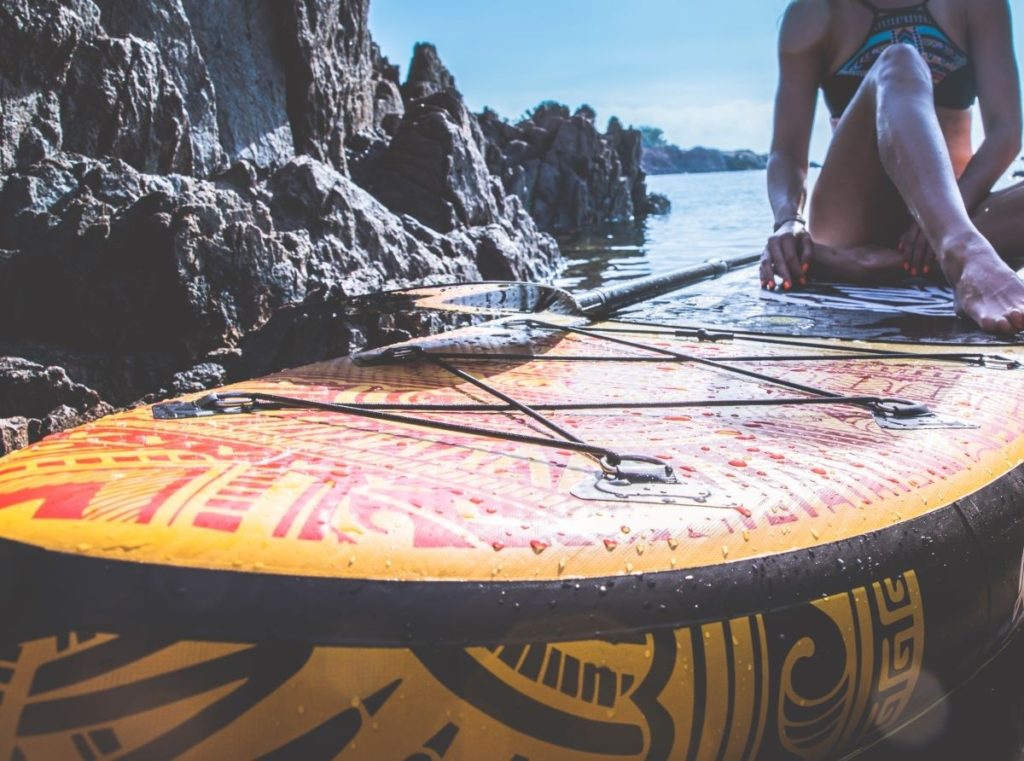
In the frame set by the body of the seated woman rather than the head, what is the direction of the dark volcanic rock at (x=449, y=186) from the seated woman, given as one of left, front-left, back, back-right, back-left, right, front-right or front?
back-right

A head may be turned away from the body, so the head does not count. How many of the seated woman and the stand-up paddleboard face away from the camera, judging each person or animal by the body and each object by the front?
0

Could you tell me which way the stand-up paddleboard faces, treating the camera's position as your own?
facing the viewer and to the left of the viewer

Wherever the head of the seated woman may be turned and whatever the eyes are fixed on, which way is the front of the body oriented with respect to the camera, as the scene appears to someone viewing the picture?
toward the camera

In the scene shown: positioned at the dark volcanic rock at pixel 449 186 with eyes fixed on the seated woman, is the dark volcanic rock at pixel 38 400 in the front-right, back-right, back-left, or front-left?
front-right

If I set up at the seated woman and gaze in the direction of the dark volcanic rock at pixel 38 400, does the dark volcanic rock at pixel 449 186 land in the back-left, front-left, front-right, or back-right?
front-right

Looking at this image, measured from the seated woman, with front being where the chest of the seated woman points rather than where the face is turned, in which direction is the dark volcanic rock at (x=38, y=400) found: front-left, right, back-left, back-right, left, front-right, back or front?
right
